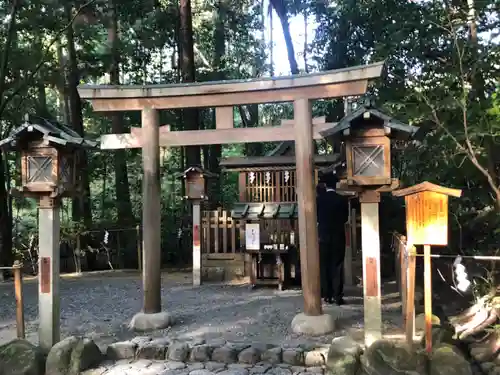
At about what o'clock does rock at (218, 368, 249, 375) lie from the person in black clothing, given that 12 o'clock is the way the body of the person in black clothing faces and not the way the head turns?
The rock is roughly at 8 o'clock from the person in black clothing.

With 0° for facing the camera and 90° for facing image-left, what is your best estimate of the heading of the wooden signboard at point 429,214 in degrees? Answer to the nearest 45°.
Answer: approximately 0°

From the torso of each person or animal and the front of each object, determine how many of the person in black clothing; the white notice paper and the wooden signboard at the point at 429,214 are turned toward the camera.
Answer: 2

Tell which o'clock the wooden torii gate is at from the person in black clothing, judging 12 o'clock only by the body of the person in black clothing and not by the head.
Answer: The wooden torii gate is roughly at 9 o'clock from the person in black clothing.

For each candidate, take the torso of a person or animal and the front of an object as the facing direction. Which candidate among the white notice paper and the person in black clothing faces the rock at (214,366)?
the white notice paper

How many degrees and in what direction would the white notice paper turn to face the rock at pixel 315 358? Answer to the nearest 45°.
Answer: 0° — it already faces it

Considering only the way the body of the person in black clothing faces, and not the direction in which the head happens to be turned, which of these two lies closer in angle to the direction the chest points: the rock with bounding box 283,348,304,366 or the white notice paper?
the white notice paper

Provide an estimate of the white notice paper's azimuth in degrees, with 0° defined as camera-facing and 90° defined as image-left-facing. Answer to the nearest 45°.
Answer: approximately 0°

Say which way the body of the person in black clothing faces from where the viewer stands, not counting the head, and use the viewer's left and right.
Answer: facing away from the viewer and to the left of the viewer

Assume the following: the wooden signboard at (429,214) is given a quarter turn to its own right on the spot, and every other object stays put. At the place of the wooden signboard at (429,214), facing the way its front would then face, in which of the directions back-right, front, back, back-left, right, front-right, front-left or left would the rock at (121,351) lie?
front

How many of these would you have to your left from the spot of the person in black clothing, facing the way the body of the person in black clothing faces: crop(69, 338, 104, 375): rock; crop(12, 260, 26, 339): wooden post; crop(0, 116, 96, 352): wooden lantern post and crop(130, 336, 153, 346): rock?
4
